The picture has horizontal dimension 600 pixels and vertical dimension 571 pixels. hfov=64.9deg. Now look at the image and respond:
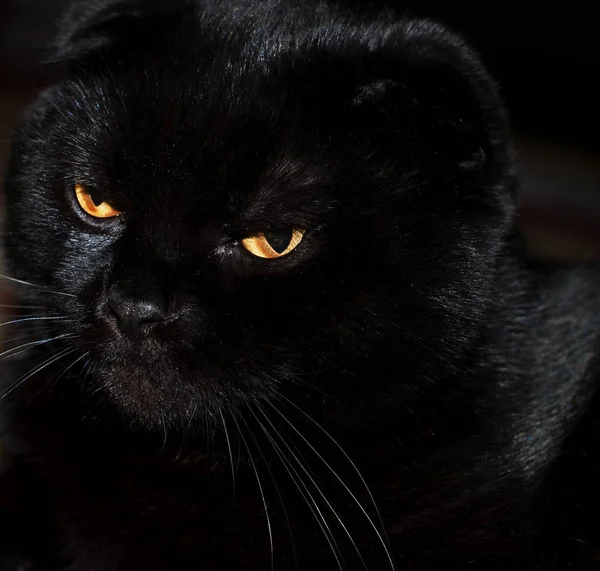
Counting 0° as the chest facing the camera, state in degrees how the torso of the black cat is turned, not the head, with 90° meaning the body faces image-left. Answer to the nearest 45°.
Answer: approximately 45°
